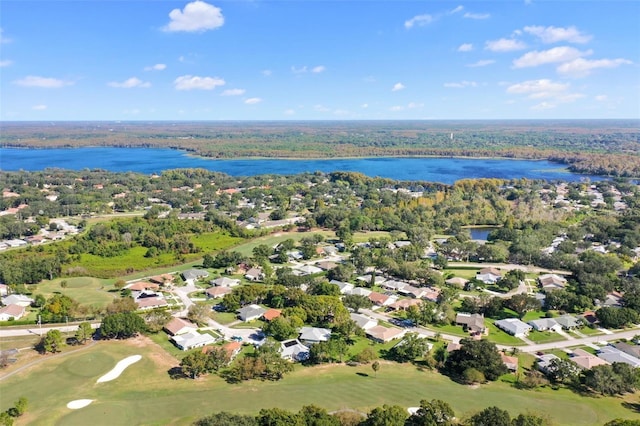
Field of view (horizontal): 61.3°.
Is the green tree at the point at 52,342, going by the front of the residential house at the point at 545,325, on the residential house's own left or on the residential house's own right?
on the residential house's own right

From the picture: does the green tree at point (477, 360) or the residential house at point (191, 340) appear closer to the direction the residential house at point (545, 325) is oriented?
the green tree

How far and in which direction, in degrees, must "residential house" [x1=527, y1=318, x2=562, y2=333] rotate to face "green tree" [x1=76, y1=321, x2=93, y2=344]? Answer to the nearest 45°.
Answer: approximately 45° to its right

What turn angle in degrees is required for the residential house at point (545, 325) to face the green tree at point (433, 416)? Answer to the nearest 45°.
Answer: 0° — it already faces it

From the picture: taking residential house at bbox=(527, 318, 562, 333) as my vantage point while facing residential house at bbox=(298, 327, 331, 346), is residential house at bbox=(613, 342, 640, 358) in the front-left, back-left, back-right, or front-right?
back-left

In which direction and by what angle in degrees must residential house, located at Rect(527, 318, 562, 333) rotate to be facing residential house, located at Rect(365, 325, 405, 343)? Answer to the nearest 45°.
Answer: approximately 45° to its right

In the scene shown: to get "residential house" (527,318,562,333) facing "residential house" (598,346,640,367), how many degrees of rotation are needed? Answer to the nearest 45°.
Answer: approximately 45° to its left

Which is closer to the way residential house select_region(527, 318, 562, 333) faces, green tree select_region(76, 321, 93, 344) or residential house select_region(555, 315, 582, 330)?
the green tree

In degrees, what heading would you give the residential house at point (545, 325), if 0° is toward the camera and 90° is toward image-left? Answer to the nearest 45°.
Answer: approximately 0°

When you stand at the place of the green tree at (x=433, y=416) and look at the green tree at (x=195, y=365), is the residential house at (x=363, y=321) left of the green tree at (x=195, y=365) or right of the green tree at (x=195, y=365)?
right
